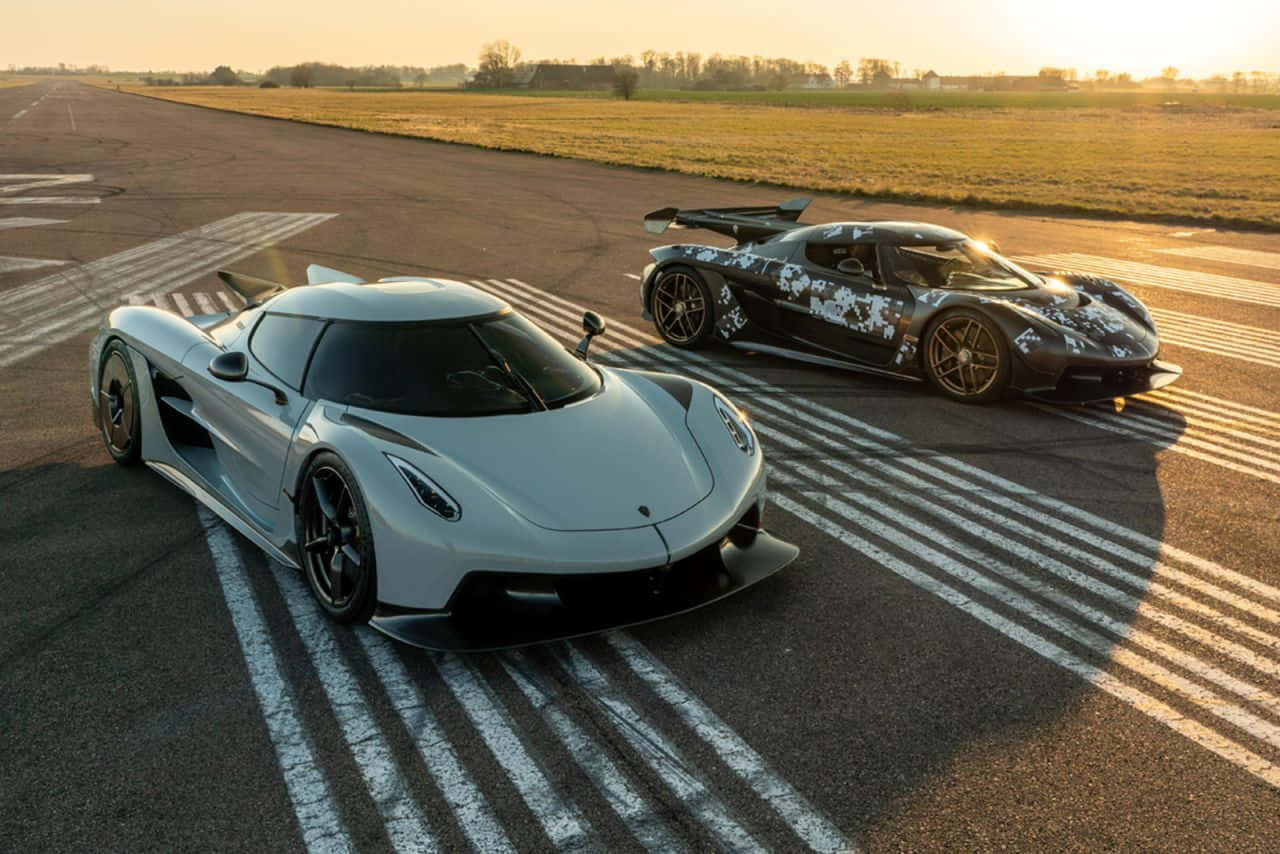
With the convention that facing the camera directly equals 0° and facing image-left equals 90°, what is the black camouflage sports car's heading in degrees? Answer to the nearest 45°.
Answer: approximately 315°

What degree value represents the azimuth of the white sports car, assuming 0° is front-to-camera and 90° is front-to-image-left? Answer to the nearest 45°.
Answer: approximately 315°

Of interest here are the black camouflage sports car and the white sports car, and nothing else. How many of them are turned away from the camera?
0

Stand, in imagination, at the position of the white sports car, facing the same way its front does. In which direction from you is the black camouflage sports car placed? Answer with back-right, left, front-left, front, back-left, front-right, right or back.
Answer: left
